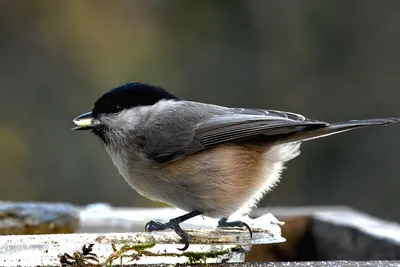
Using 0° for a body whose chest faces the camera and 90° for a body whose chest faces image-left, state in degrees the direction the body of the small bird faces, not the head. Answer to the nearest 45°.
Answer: approximately 90°
